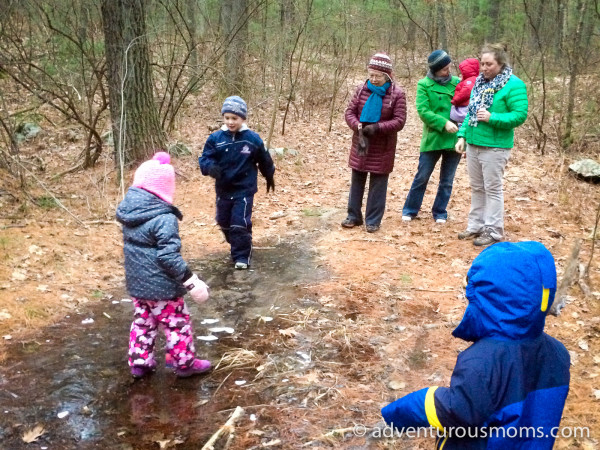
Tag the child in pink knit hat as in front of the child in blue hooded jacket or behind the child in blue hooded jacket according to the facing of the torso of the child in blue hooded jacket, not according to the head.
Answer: in front

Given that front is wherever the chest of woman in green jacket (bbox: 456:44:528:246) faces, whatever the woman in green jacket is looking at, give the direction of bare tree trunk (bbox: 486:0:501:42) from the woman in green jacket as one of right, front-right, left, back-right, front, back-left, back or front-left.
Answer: back-right

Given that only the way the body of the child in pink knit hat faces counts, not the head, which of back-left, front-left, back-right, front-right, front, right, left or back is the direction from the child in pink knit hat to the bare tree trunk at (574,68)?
front

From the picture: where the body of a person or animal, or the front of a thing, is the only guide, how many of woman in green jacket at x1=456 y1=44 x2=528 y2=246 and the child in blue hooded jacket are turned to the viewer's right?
0

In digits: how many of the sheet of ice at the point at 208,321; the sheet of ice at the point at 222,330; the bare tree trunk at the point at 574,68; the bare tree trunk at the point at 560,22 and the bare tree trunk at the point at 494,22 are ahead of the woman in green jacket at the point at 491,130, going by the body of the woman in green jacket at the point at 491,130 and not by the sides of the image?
2

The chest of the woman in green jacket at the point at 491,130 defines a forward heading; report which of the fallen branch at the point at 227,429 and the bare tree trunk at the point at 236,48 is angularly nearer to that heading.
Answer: the fallen branch

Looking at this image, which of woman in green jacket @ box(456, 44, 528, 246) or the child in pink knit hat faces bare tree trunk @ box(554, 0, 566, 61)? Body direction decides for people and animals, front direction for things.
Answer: the child in pink knit hat

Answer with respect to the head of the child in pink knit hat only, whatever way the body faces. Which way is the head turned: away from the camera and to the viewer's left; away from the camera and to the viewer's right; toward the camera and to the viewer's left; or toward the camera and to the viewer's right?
away from the camera and to the viewer's right

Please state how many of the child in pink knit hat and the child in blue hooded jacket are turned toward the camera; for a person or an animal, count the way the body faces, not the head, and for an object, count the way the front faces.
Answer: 0

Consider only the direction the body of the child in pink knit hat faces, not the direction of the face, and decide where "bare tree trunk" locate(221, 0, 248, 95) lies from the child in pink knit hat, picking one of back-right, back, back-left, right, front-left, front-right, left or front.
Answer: front-left

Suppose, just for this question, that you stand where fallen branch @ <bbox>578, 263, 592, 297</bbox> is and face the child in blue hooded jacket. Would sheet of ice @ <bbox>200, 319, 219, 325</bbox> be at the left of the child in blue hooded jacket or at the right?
right

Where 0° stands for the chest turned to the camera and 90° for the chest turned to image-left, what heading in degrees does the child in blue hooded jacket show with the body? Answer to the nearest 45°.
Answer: approximately 135°

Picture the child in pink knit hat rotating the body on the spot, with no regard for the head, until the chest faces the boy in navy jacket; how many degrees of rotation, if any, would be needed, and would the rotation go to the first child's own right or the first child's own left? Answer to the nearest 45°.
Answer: approximately 45° to the first child's own left

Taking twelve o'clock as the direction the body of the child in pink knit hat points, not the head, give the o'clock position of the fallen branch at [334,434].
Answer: The fallen branch is roughly at 3 o'clock from the child in pink knit hat.

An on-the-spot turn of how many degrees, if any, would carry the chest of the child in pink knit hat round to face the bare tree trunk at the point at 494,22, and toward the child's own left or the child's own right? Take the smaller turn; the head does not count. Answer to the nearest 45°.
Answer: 0° — they already face it

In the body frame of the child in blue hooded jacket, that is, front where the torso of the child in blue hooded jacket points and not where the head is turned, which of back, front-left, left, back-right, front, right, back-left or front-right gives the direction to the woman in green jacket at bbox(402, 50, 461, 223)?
front-right

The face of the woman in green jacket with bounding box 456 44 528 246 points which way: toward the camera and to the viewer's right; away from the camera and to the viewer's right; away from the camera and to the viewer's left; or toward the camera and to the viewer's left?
toward the camera and to the viewer's left

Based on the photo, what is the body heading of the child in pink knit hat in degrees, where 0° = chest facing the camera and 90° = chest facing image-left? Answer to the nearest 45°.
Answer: approximately 225°

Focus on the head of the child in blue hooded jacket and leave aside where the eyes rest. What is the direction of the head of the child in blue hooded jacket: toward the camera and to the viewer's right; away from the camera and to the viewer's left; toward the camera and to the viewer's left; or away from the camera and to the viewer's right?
away from the camera and to the viewer's left
